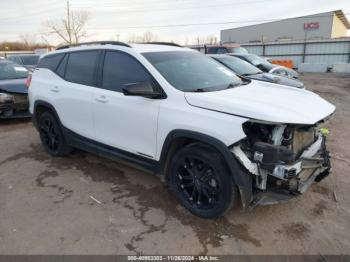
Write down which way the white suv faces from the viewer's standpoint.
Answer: facing the viewer and to the right of the viewer

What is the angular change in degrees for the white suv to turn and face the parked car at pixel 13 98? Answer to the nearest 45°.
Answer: approximately 180°
